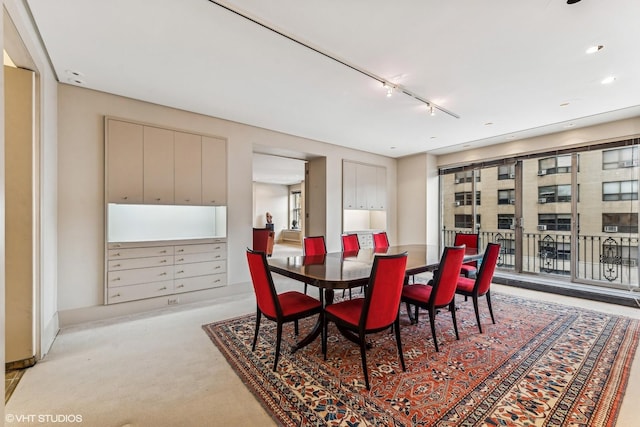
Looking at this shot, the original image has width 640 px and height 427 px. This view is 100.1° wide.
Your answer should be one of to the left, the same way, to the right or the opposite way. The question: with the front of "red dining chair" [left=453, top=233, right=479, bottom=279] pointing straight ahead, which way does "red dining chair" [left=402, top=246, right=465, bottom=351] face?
to the right

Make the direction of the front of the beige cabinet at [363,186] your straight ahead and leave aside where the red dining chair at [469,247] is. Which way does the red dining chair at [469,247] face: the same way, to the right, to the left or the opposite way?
to the right

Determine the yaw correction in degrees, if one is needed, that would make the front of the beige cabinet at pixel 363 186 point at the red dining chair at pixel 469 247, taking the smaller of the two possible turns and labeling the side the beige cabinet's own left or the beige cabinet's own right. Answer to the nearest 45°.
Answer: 0° — it already faces it

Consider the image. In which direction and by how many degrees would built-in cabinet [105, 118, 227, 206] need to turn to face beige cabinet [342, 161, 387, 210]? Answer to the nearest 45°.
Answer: approximately 45° to its left

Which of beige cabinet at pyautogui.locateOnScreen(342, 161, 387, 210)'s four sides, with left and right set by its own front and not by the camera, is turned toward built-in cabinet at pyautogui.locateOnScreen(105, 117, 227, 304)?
right

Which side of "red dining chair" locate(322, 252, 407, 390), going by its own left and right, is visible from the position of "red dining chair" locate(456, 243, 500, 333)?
right

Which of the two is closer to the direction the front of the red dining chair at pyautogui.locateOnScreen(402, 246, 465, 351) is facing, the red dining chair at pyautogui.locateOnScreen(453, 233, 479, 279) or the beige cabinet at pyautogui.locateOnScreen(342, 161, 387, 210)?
the beige cabinet

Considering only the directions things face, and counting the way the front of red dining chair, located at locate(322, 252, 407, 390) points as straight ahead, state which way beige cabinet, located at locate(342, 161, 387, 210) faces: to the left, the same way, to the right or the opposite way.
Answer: the opposite way

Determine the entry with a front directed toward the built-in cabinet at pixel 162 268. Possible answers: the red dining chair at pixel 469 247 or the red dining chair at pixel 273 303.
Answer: the red dining chair at pixel 469 247

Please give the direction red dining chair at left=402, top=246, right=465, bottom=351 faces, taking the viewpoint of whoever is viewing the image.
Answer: facing away from the viewer and to the left of the viewer
